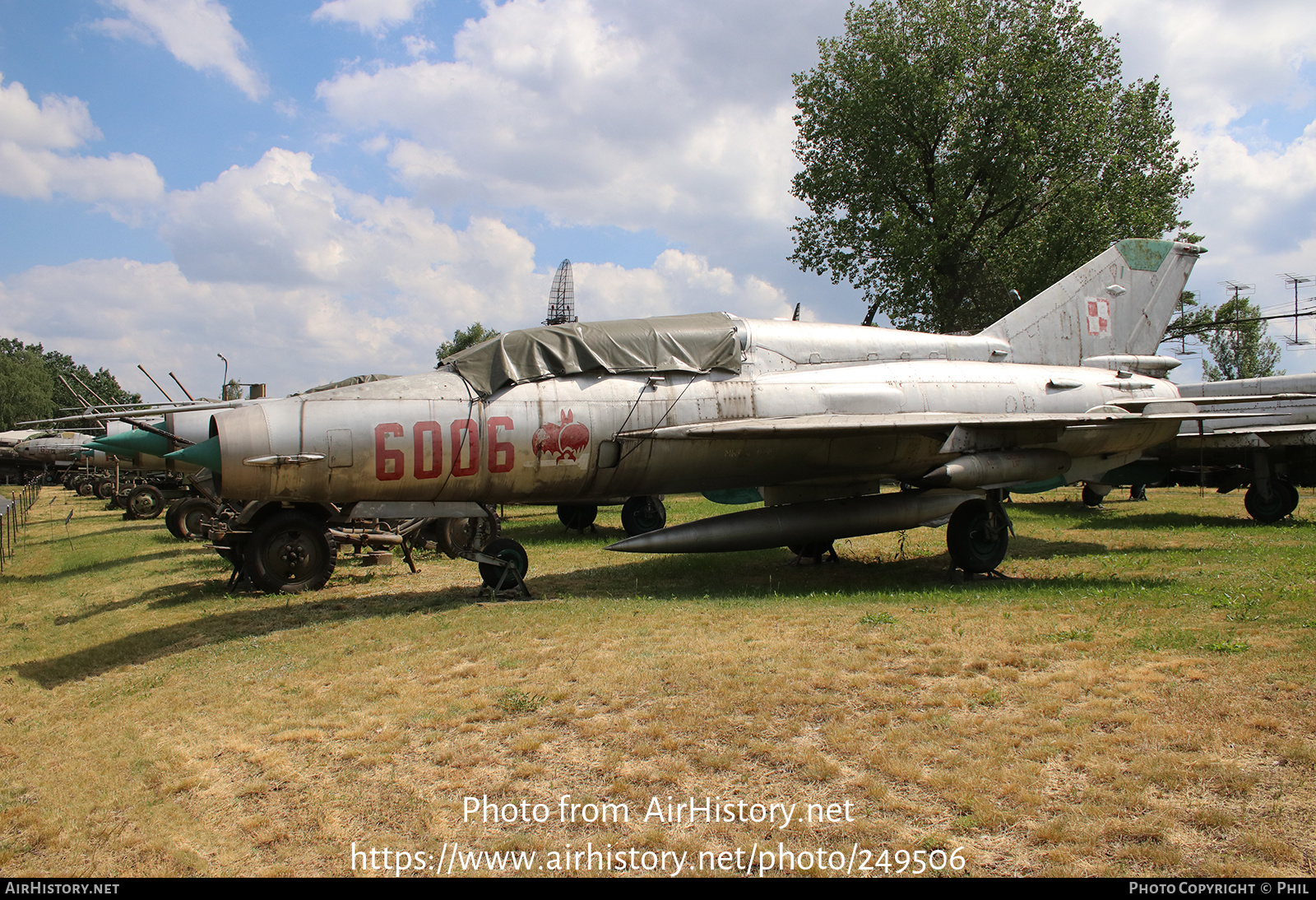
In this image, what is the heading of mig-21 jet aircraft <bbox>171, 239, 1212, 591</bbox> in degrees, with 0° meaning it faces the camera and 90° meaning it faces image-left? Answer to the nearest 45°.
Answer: approximately 90°

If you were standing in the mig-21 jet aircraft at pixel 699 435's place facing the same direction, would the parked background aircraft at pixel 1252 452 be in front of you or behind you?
behind

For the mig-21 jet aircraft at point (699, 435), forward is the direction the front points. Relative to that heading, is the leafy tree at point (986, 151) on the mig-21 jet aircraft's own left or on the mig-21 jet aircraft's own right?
on the mig-21 jet aircraft's own right

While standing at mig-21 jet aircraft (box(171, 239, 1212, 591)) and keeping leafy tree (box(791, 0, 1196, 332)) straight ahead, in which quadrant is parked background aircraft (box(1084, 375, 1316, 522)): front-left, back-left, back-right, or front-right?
front-right

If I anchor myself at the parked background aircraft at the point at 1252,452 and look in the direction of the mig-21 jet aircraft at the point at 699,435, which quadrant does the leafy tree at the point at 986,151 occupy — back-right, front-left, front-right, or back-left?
back-right

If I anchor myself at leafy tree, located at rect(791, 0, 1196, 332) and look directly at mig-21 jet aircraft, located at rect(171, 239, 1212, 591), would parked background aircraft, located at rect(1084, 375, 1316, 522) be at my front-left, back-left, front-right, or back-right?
front-left

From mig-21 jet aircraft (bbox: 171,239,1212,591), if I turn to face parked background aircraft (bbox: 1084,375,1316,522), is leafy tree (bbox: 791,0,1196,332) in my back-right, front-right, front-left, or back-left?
front-left

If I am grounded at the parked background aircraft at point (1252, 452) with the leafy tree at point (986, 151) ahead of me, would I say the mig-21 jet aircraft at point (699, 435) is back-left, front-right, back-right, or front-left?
back-left
